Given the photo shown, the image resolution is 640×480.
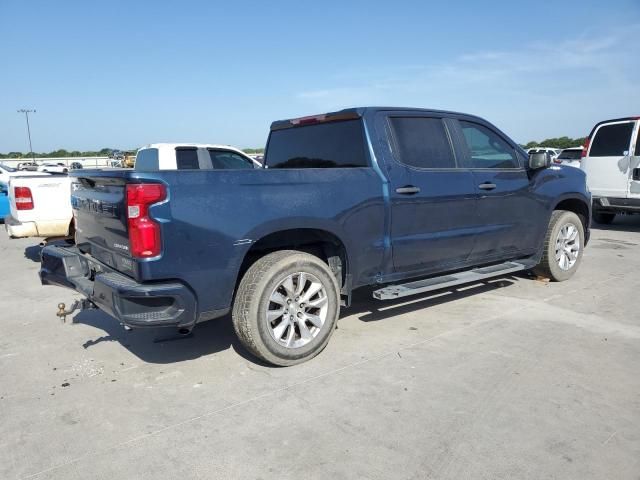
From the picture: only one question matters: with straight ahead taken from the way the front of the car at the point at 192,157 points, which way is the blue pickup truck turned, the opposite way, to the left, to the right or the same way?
the same way

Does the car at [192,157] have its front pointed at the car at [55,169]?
no

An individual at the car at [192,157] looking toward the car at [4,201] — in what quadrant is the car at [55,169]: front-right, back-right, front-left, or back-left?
front-right

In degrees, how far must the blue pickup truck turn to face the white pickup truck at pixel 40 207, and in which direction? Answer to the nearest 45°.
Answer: approximately 90° to its left

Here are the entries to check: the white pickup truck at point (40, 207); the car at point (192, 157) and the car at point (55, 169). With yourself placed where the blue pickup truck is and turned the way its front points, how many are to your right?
0

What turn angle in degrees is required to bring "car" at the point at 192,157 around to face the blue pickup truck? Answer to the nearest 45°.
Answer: approximately 135° to its right

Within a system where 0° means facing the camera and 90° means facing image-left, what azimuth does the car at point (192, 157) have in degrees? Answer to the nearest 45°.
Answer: approximately 225°

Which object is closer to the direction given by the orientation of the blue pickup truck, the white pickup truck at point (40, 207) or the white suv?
the white suv

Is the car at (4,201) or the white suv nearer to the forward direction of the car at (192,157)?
the white suv

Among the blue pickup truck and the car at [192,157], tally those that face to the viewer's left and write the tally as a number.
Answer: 0

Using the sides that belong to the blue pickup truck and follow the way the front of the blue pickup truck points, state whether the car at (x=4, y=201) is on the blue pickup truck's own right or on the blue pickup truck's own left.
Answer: on the blue pickup truck's own left

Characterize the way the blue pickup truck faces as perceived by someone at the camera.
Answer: facing away from the viewer and to the right of the viewer

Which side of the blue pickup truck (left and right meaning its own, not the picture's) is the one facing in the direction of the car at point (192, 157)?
left

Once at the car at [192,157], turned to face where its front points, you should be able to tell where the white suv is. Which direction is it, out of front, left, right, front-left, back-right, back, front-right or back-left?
front-right
